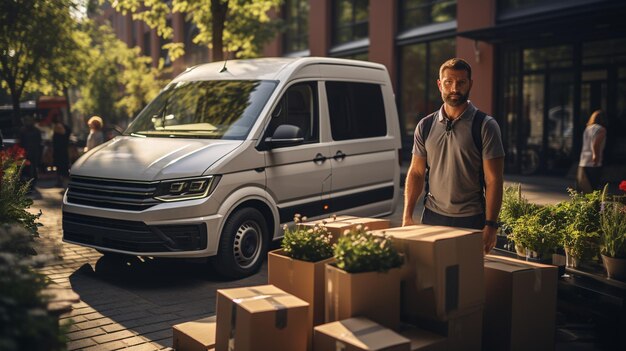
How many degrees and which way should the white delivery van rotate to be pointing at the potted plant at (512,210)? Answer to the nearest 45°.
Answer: approximately 90° to its left

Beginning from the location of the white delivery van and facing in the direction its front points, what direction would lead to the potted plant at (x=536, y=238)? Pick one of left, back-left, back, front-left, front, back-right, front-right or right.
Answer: left

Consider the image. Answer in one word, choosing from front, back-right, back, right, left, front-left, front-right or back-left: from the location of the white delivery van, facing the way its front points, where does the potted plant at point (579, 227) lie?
left

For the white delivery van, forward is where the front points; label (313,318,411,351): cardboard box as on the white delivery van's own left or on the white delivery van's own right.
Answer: on the white delivery van's own left

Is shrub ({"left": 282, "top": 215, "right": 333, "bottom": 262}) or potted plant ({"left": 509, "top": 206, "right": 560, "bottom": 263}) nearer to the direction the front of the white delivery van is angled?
the shrub

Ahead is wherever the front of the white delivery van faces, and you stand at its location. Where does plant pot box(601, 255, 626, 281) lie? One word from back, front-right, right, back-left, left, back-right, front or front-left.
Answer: left

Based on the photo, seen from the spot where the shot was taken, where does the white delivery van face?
facing the viewer and to the left of the viewer

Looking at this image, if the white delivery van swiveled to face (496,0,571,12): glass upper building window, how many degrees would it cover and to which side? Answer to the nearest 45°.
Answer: approximately 180°

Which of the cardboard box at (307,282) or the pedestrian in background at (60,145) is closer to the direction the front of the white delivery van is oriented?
the cardboard box

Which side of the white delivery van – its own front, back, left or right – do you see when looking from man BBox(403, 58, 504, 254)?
left

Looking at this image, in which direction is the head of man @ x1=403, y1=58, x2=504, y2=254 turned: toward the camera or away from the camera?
toward the camera

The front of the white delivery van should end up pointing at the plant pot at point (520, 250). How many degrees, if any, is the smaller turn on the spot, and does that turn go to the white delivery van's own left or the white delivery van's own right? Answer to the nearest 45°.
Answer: approximately 90° to the white delivery van's own left

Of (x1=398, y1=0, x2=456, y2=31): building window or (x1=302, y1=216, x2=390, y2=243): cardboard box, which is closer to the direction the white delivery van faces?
the cardboard box

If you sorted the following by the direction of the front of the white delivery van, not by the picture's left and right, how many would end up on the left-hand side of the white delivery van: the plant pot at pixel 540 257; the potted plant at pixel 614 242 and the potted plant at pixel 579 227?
3

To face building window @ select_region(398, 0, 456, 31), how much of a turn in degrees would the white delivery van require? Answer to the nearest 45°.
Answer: approximately 180°

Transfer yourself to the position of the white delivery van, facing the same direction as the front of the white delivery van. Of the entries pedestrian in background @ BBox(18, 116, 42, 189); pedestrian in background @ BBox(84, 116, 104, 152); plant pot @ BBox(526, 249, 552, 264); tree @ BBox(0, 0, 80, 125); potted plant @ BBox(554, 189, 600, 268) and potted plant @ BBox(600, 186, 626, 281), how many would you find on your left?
3

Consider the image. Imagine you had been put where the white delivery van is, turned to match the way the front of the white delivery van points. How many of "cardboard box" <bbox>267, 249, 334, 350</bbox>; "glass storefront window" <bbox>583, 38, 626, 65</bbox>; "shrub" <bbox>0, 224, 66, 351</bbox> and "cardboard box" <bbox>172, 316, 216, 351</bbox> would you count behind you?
1
